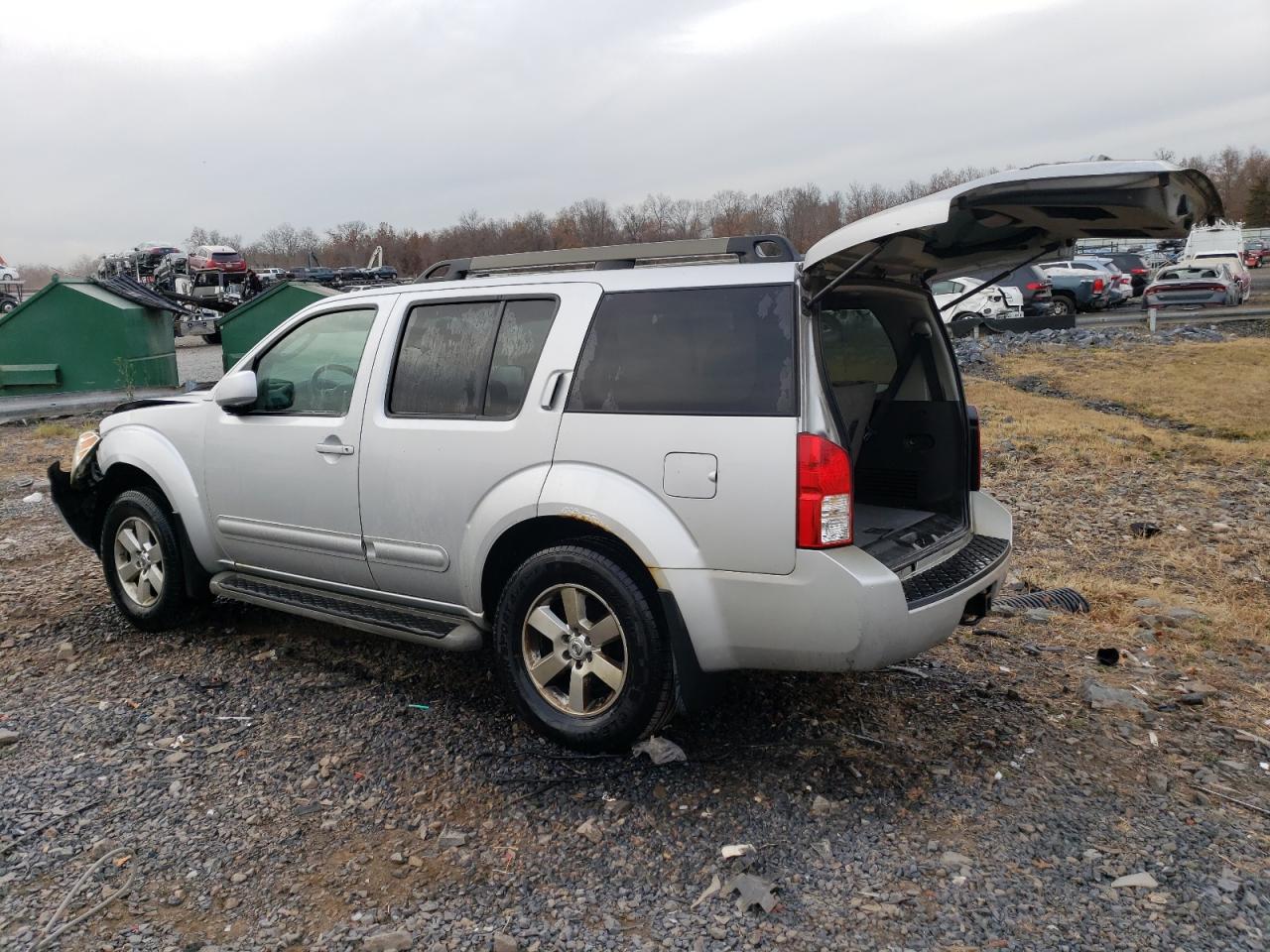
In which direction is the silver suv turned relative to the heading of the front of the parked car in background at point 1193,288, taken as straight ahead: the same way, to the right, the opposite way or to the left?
to the left

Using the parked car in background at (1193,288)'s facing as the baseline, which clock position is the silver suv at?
The silver suv is roughly at 6 o'clock from the parked car in background.

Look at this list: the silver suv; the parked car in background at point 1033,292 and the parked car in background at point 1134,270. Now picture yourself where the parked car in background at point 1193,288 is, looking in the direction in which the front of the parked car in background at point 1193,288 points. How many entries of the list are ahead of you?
1

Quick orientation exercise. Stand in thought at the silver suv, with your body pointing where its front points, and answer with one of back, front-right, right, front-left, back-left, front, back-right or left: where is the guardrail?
right

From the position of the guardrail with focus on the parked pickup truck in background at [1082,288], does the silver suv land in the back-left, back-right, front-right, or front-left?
back-left

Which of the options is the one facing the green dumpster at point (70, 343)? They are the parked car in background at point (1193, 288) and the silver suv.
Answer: the silver suv

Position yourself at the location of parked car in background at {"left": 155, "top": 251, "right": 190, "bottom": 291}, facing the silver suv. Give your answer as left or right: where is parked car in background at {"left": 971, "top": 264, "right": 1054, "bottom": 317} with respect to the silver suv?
left

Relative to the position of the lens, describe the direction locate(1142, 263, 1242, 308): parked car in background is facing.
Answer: facing away from the viewer

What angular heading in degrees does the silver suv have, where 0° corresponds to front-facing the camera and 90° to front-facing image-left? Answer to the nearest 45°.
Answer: approximately 135°

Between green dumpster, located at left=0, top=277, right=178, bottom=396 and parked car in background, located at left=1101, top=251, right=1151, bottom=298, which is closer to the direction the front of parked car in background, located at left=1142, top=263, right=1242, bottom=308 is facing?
the parked car in background

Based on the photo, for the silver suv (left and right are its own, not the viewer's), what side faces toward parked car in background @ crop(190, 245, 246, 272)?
front

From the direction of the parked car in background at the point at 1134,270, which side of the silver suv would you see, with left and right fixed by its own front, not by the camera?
right

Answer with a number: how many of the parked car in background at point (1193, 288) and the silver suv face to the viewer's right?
0

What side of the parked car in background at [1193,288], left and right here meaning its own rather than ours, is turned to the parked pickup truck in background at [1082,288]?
left
